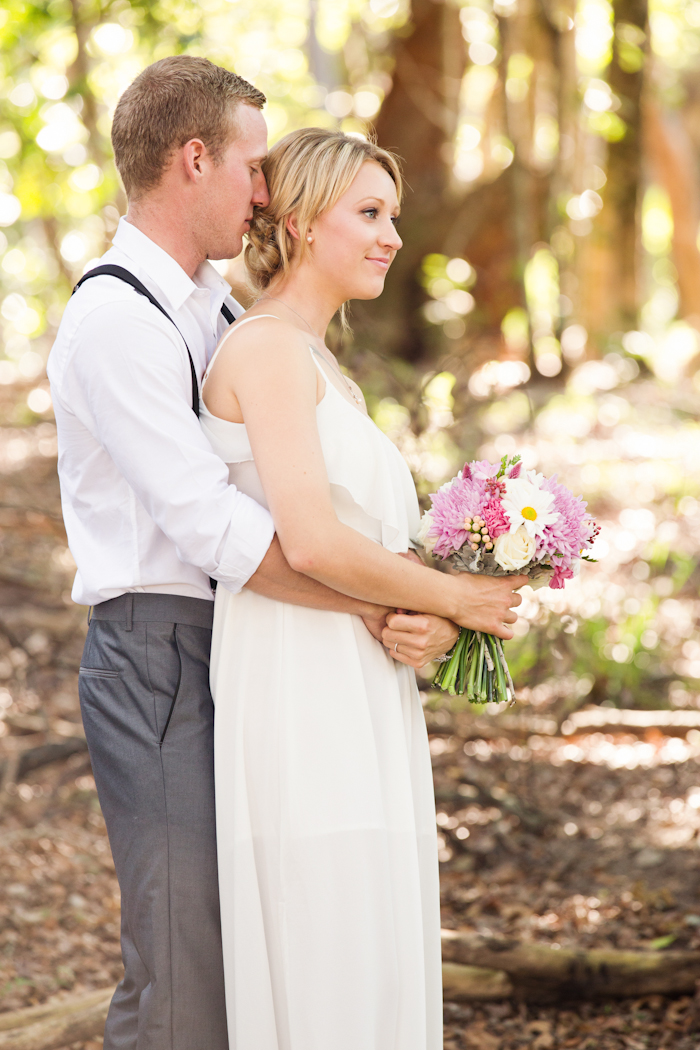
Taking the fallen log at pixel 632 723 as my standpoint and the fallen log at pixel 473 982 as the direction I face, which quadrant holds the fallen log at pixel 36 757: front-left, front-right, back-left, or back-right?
front-right

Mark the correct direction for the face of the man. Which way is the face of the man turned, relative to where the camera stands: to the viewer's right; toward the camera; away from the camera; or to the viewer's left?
to the viewer's right

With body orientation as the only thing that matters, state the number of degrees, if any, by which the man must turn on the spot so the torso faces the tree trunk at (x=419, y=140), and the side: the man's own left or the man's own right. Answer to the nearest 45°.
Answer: approximately 90° to the man's own left

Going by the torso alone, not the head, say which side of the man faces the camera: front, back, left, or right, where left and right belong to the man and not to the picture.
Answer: right

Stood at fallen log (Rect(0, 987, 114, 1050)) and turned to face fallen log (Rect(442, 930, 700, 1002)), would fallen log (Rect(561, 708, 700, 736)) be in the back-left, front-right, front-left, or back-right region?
front-left

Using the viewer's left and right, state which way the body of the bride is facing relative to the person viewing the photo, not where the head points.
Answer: facing to the right of the viewer

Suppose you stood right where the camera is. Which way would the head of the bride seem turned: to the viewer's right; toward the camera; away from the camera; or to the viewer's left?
to the viewer's right

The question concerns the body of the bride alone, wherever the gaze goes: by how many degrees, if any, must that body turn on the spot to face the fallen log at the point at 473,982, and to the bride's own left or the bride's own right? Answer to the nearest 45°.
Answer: approximately 90° to the bride's own left
